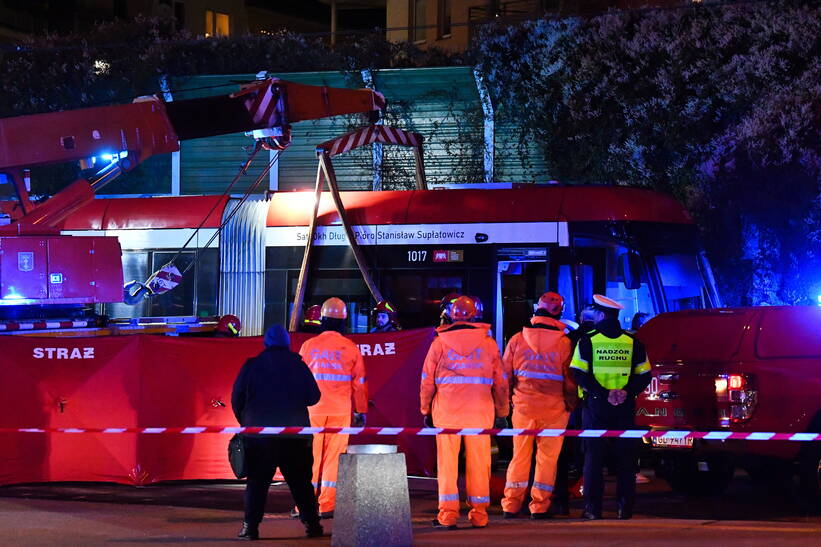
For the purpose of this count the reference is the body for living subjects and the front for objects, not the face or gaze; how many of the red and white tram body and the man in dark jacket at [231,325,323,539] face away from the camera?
1

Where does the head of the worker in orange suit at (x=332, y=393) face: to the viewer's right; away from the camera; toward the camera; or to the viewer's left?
away from the camera

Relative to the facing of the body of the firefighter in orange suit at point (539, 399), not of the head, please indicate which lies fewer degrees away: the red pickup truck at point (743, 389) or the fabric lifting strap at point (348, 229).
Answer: the fabric lifting strap

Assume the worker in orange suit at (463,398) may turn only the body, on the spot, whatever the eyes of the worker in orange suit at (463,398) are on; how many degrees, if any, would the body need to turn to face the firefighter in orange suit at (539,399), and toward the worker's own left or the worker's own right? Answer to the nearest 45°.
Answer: approximately 45° to the worker's own right

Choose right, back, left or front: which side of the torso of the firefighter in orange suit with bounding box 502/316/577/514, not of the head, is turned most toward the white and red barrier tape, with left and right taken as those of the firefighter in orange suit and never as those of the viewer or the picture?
back

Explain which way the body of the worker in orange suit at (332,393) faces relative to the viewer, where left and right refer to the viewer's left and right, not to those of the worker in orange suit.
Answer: facing away from the viewer

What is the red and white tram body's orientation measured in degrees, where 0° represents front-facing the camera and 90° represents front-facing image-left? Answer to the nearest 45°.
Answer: approximately 270°

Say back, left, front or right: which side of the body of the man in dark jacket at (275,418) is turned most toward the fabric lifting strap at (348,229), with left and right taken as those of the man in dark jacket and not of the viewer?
front

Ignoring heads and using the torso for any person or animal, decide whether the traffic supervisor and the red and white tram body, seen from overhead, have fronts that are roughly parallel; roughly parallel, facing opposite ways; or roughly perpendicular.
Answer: roughly perpendicular

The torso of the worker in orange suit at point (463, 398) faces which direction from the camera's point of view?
away from the camera

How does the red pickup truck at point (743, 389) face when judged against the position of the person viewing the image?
facing away from the viewer and to the right of the viewer

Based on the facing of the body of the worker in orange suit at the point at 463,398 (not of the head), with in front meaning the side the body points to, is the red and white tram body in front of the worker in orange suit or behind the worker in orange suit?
in front

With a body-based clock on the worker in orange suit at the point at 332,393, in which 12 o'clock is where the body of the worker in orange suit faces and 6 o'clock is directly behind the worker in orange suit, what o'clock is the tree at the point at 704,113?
The tree is roughly at 1 o'clock from the worker in orange suit.

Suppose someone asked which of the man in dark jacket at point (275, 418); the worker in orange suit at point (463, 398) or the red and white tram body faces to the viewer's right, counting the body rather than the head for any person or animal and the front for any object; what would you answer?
the red and white tram body

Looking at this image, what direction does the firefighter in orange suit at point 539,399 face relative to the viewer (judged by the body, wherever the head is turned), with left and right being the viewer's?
facing away from the viewer

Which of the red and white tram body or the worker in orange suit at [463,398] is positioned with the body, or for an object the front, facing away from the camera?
the worker in orange suit

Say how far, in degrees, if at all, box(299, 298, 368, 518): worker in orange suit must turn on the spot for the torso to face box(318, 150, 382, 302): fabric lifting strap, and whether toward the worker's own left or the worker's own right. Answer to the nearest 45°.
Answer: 0° — they already face it

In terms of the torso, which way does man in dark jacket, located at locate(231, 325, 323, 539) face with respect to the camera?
away from the camera
